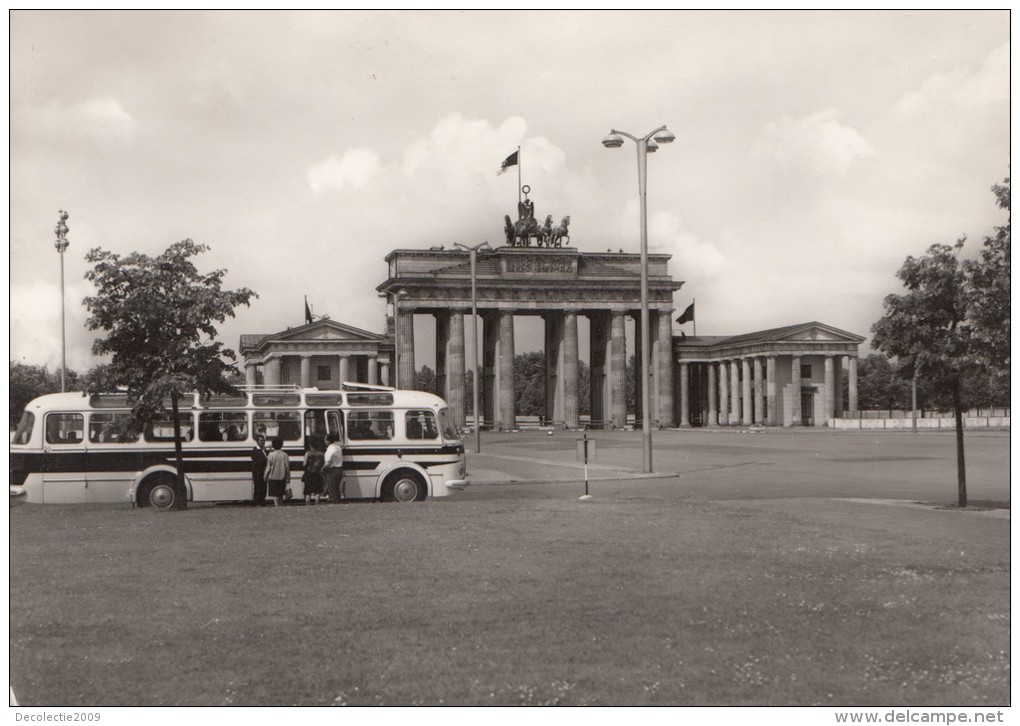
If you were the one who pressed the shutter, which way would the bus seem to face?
facing to the right of the viewer

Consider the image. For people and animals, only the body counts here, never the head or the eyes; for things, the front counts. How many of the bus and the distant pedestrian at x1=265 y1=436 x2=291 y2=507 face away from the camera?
1

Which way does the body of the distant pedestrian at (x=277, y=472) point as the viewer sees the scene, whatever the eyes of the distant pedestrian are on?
away from the camera

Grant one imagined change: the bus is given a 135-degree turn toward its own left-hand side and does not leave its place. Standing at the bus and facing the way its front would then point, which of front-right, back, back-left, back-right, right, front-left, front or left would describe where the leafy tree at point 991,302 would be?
back

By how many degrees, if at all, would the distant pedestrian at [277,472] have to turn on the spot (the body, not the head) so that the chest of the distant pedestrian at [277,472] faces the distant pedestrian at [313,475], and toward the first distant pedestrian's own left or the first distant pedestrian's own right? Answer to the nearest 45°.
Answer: approximately 45° to the first distant pedestrian's own right

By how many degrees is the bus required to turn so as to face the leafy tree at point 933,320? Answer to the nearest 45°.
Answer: approximately 45° to its right

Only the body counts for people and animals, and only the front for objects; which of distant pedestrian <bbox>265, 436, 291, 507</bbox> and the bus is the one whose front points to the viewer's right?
the bus

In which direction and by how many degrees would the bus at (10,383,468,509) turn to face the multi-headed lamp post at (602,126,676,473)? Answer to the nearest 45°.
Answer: approximately 45° to its left
